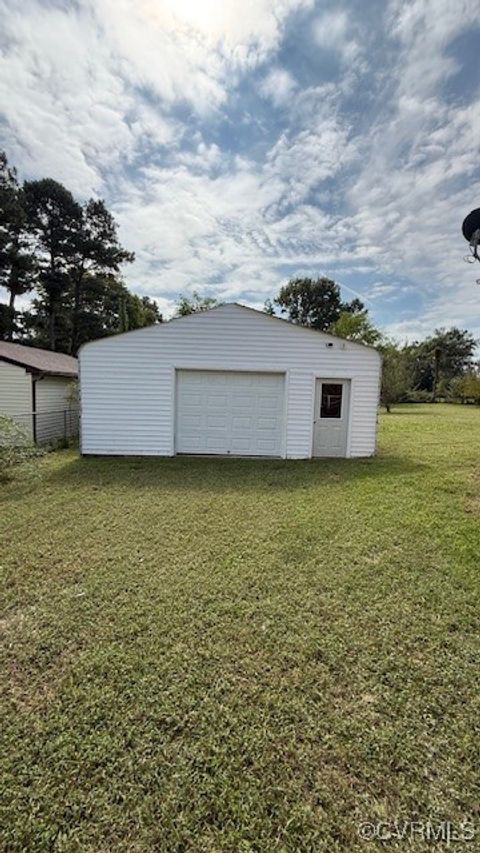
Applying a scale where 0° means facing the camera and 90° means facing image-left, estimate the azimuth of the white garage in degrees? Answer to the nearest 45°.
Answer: approximately 0°

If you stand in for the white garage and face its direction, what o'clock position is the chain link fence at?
The chain link fence is roughly at 4 o'clock from the white garage.

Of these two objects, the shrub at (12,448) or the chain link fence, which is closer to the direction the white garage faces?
the shrub

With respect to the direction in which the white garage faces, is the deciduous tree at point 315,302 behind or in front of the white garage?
behind

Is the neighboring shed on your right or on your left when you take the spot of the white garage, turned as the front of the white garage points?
on your right

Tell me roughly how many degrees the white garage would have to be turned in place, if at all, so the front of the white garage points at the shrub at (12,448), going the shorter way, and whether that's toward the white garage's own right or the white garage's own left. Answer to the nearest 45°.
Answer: approximately 45° to the white garage's own right

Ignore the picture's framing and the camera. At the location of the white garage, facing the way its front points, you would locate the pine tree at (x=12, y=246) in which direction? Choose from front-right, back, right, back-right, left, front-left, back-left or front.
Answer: back-right
